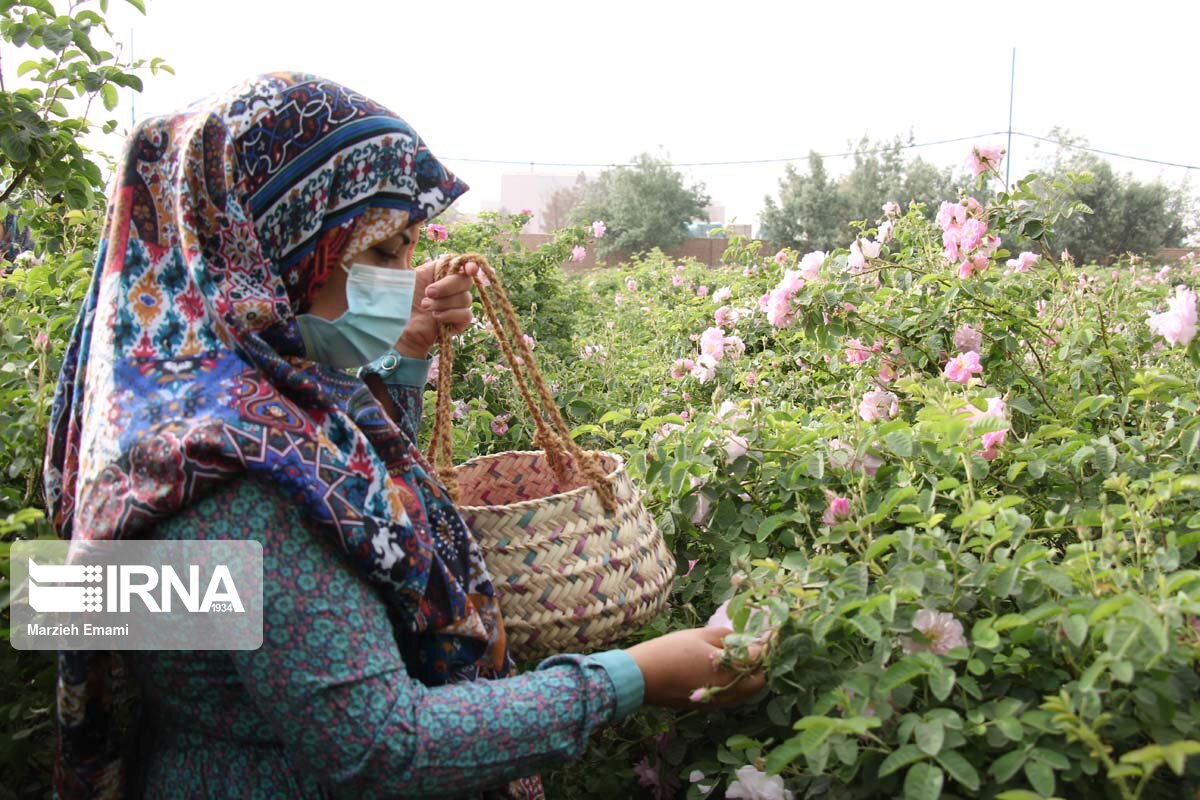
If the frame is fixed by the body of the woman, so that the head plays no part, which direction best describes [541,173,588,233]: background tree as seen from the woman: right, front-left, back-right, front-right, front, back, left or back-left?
left

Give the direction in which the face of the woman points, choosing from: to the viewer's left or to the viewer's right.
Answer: to the viewer's right

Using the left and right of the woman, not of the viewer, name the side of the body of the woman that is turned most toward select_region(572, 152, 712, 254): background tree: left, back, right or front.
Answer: left

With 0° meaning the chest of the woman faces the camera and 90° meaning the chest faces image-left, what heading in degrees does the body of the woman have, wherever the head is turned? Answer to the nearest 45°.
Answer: approximately 270°

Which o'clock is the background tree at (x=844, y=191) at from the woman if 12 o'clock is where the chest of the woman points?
The background tree is roughly at 10 o'clock from the woman.
